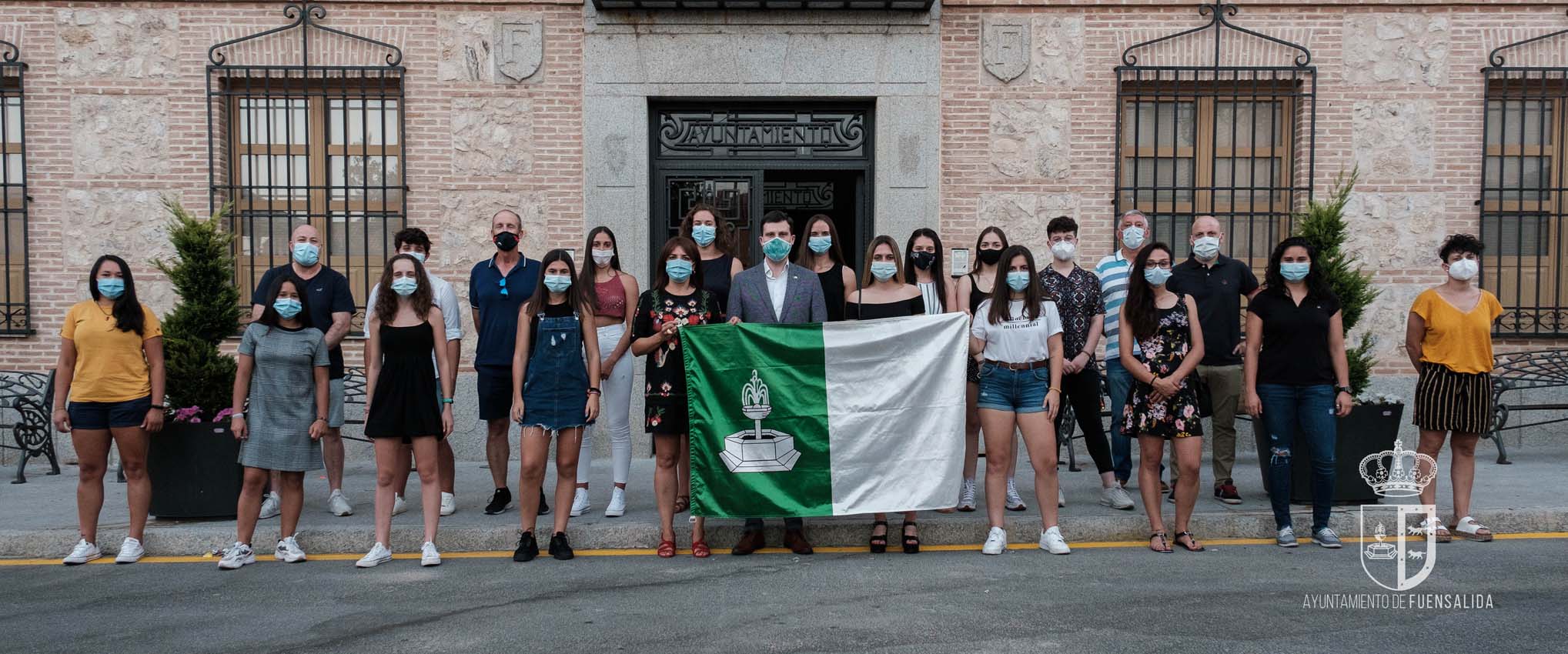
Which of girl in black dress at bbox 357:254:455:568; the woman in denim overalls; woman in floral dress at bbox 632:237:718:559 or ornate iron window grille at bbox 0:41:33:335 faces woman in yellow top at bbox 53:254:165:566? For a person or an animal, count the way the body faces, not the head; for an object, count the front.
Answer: the ornate iron window grille

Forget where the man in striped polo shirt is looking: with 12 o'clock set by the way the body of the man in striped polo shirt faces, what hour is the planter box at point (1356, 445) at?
The planter box is roughly at 9 o'clock from the man in striped polo shirt.

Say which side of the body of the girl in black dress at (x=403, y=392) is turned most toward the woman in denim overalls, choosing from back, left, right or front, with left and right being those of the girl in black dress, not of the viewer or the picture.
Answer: left

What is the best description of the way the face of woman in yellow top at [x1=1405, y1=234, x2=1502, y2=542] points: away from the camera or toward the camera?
toward the camera

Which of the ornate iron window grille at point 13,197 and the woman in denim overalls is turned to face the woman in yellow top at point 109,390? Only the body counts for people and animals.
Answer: the ornate iron window grille

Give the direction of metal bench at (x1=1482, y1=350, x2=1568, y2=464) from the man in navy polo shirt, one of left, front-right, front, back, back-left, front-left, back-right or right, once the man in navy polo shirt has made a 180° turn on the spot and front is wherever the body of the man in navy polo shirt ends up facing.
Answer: right

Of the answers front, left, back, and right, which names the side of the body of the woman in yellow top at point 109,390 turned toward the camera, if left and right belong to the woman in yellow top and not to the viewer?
front

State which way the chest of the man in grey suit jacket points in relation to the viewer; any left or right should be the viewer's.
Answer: facing the viewer

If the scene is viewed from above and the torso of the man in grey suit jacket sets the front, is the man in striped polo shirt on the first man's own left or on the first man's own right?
on the first man's own left

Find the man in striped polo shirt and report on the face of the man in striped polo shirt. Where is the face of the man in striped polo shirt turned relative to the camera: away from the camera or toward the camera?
toward the camera

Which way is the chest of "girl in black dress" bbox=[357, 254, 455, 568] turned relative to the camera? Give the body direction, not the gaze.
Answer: toward the camera

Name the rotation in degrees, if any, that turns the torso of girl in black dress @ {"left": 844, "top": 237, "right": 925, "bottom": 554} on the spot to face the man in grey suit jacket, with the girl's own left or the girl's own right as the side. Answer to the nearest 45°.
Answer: approximately 90° to the girl's own right

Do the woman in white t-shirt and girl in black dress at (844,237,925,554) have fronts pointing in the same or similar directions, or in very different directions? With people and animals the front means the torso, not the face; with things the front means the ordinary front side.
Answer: same or similar directions

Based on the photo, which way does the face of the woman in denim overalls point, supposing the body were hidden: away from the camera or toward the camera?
toward the camera

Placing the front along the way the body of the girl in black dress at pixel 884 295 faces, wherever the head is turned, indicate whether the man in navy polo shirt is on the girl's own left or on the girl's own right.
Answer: on the girl's own right

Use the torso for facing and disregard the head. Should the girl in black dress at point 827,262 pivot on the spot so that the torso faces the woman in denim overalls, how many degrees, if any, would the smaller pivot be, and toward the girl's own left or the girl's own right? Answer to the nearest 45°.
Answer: approximately 45° to the girl's own right
